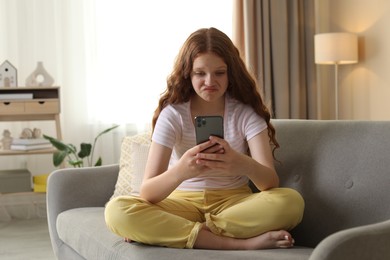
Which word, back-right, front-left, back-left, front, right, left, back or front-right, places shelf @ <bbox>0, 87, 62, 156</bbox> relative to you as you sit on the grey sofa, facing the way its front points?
right

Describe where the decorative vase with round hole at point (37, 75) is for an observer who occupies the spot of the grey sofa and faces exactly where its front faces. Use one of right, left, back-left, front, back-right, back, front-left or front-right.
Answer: right

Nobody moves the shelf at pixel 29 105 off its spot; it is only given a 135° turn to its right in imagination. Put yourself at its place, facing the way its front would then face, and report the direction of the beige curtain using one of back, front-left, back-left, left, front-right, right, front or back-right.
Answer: back-right

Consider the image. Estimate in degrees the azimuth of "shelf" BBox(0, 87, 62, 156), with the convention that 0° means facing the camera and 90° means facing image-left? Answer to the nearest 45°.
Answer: approximately 0°

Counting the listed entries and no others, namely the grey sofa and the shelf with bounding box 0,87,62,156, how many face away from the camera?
0

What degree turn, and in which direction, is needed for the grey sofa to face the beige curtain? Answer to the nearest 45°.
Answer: approximately 135° to its right

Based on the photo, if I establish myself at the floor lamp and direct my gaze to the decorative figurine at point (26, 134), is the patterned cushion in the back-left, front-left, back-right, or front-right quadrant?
front-left

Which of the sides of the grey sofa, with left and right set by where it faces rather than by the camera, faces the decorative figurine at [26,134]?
right

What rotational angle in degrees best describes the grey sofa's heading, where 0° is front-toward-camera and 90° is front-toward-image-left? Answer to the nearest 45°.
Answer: approximately 45°

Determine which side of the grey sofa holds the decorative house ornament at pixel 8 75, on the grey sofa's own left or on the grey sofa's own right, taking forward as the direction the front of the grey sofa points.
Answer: on the grey sofa's own right

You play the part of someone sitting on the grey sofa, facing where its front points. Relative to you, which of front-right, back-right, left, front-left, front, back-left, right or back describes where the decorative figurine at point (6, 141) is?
right
